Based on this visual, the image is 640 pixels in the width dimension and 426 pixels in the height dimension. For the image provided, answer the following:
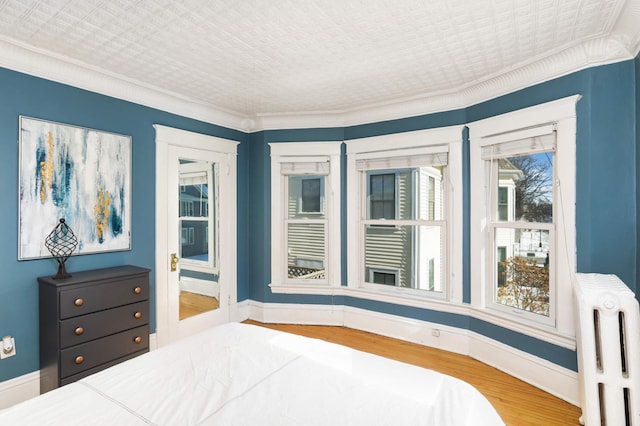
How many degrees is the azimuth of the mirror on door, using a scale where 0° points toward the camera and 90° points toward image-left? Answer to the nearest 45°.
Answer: approximately 315°

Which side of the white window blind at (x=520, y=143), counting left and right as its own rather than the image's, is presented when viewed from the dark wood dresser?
front

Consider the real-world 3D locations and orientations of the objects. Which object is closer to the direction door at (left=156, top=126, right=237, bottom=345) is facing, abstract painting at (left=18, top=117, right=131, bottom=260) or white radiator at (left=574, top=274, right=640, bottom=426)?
the white radiator

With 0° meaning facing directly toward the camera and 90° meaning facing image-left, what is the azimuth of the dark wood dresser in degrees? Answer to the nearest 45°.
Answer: approximately 315°

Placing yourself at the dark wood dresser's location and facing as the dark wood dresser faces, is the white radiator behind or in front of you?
in front

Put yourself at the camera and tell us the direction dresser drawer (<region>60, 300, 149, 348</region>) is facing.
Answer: facing the viewer and to the right of the viewer

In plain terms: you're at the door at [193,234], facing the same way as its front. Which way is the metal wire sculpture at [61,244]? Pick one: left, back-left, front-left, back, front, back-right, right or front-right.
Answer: right

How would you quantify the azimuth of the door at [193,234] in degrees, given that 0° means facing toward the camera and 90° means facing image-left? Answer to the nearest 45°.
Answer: approximately 315°

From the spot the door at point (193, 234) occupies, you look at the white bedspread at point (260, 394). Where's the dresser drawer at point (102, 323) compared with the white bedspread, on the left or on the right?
right

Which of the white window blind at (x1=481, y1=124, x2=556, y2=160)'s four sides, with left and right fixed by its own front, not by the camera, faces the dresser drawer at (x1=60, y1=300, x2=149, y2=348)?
front

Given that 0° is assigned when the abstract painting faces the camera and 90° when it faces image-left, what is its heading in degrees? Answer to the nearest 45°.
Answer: approximately 315°

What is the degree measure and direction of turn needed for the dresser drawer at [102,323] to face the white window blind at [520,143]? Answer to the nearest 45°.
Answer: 0° — it already faces it
